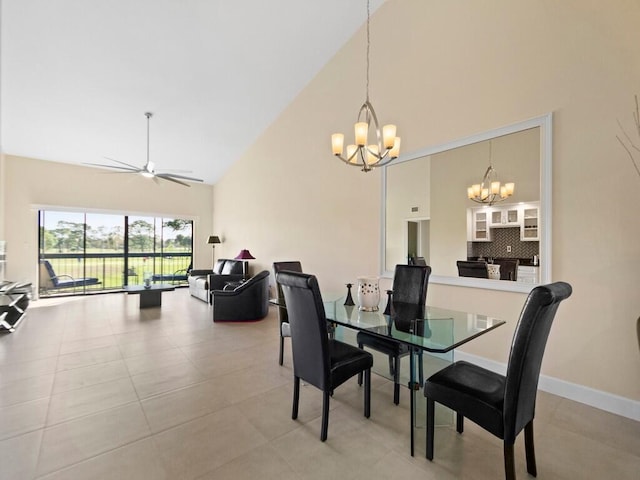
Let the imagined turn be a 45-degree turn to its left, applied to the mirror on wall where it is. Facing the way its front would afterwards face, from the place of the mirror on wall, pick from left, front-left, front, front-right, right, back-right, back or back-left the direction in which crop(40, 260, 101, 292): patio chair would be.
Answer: right

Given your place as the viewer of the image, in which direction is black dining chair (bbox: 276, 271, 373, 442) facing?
facing away from the viewer and to the right of the viewer

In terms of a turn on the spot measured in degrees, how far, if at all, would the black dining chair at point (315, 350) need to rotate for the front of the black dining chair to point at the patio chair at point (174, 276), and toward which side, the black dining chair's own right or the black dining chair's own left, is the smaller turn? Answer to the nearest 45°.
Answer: approximately 90° to the black dining chair's own left

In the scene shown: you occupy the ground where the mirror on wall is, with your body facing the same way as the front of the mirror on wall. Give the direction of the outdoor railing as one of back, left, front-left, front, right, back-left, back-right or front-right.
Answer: front-right

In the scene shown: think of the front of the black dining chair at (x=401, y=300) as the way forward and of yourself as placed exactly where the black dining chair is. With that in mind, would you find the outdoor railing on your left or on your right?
on your right

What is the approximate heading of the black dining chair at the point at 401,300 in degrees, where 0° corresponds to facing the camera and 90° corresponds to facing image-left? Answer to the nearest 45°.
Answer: approximately 45°

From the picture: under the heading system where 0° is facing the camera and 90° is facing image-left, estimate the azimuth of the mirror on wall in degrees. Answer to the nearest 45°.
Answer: approximately 45°

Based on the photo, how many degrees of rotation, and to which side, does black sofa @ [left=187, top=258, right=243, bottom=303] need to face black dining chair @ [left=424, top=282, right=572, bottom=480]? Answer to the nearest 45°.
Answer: approximately 45° to its left
